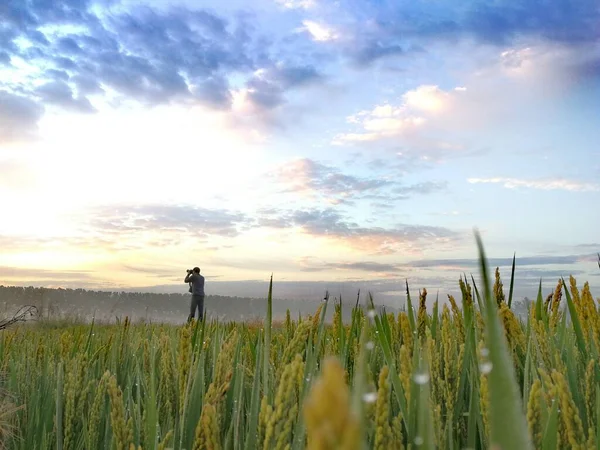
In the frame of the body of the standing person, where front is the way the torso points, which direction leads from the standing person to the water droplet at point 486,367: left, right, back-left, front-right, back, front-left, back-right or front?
back-left

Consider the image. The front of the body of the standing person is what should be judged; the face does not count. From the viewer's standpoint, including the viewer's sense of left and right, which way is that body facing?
facing away from the viewer and to the left of the viewer
